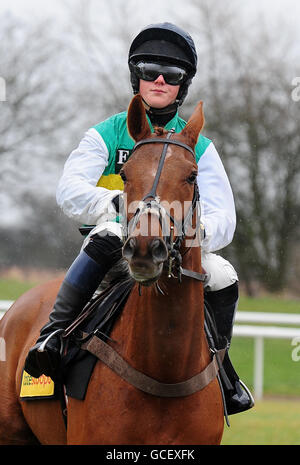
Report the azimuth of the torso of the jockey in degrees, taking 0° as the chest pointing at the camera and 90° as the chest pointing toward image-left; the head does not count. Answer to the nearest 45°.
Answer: approximately 0°
